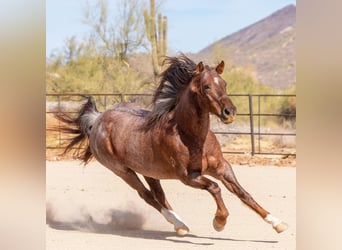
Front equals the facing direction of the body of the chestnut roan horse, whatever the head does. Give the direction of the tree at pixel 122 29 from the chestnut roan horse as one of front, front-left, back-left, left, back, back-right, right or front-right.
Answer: back-left

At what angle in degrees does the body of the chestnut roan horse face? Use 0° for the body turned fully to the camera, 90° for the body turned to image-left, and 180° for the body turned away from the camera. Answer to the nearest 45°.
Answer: approximately 315°

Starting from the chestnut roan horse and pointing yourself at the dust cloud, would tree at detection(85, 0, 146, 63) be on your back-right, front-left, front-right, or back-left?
front-right

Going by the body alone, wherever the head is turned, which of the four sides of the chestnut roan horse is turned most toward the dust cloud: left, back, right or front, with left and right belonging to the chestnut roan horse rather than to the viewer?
back

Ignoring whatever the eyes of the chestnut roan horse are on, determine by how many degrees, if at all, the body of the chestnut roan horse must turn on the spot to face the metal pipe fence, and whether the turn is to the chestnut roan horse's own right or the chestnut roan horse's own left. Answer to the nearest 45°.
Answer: approximately 135° to the chestnut roan horse's own left
